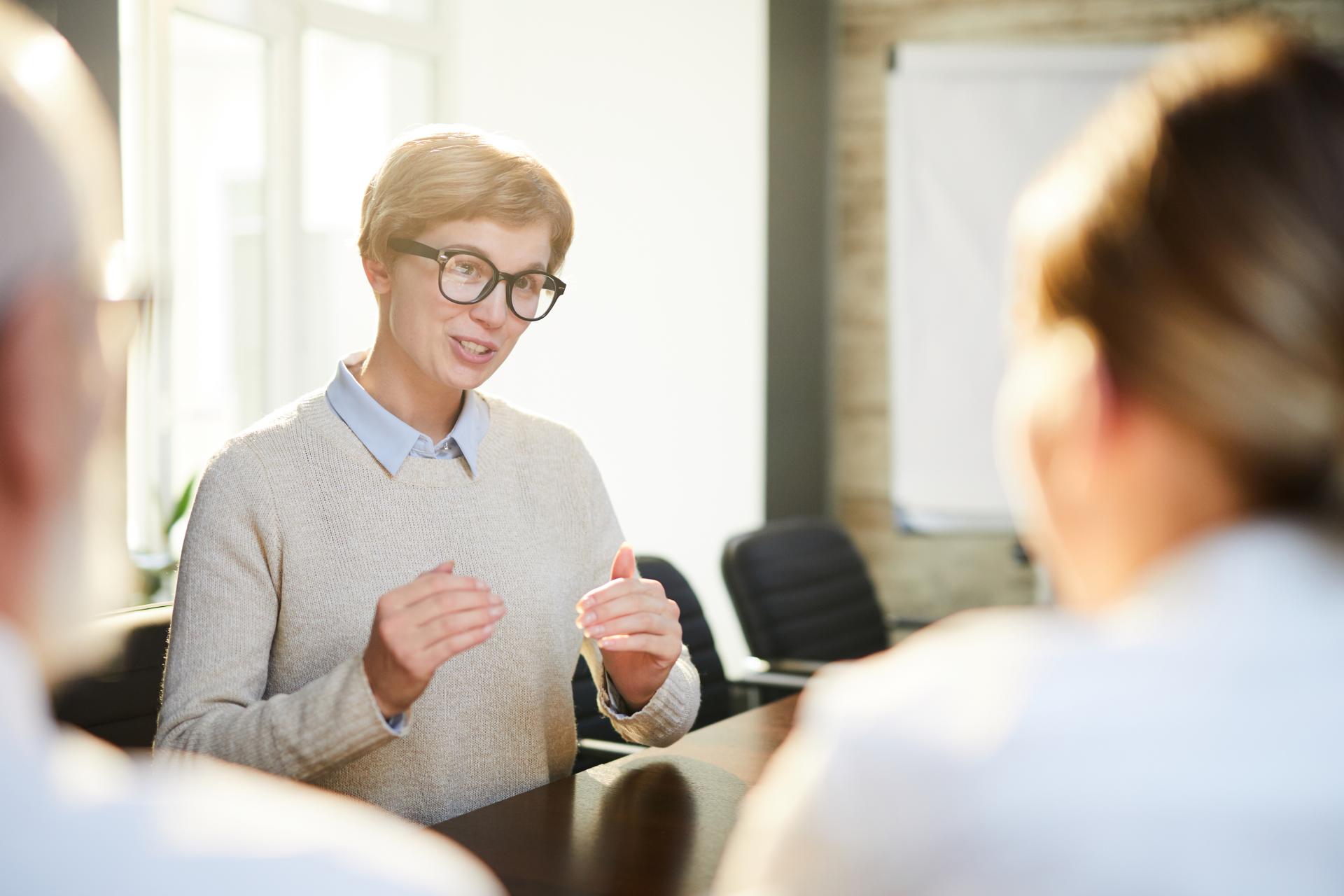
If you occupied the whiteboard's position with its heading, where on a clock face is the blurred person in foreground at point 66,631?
The blurred person in foreground is roughly at 12 o'clock from the whiteboard.

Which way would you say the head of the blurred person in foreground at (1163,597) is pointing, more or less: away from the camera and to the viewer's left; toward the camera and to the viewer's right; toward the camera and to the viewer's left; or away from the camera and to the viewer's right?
away from the camera and to the viewer's left

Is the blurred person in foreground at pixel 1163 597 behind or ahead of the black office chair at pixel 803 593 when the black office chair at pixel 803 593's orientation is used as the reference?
ahead

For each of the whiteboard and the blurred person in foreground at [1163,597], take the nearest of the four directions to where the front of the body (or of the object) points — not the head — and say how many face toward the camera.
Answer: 1

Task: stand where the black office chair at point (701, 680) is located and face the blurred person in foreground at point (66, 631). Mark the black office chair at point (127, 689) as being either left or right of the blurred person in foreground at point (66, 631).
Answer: right

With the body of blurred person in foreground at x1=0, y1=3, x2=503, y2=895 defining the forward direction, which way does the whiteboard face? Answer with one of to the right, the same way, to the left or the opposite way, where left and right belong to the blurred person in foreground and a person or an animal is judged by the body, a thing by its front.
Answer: the opposite way

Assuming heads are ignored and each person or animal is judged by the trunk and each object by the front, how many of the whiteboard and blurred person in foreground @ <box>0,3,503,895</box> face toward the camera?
1

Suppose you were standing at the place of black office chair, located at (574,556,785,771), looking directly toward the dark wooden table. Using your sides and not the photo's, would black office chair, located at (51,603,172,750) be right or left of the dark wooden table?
right

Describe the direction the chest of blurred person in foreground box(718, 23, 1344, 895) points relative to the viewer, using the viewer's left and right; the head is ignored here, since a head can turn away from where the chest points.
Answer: facing away from the viewer and to the left of the viewer

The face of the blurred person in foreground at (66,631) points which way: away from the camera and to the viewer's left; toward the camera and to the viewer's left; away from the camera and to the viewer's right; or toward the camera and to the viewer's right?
away from the camera and to the viewer's right

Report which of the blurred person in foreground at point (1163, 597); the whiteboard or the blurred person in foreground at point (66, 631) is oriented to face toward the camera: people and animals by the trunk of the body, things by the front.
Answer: the whiteboard

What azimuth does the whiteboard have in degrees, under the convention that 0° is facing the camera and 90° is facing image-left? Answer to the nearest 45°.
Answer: approximately 0°
